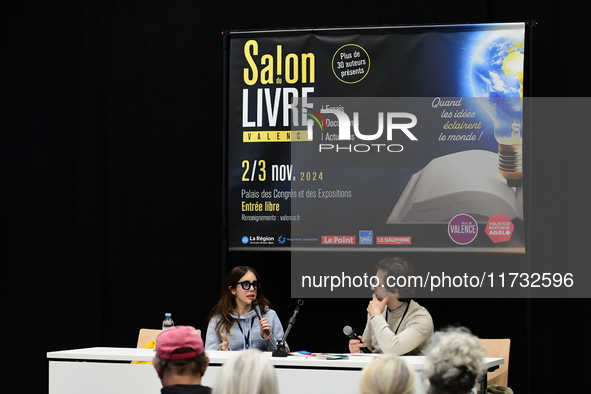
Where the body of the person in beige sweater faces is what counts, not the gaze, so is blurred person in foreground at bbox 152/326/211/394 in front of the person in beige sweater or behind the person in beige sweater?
in front

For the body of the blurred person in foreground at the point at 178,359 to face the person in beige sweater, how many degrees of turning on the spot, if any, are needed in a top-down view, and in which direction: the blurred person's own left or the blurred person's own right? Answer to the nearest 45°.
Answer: approximately 45° to the blurred person's own right

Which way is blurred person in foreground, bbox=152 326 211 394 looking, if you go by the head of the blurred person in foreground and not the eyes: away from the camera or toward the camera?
away from the camera

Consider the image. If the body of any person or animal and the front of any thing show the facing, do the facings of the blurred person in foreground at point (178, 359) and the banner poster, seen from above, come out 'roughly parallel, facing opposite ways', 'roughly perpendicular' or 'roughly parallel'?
roughly parallel, facing opposite ways

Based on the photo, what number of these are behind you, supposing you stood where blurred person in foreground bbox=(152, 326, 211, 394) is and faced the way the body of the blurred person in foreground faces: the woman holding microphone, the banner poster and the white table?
0

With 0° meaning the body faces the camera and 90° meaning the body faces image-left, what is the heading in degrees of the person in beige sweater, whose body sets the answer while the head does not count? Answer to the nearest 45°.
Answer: approximately 45°

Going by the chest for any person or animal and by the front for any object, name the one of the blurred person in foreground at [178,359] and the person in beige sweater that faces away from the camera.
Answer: the blurred person in foreground

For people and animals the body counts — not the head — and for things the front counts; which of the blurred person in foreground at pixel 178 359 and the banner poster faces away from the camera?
the blurred person in foreground

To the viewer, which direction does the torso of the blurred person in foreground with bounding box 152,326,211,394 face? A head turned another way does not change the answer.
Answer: away from the camera

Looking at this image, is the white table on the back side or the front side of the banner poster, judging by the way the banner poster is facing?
on the front side

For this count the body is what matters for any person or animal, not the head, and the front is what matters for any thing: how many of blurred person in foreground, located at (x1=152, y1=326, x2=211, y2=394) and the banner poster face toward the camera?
1

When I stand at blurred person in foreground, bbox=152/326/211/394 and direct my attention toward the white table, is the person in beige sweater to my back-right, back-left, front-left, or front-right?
front-right

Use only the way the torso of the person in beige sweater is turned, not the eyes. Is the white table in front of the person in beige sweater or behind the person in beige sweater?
in front

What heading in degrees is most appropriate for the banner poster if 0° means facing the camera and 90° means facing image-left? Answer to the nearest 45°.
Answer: approximately 0°

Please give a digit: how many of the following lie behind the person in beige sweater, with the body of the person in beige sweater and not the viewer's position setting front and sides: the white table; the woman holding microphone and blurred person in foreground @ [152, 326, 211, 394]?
0

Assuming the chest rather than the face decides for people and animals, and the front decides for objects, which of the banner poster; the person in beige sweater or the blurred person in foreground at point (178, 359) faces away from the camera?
the blurred person in foreground
